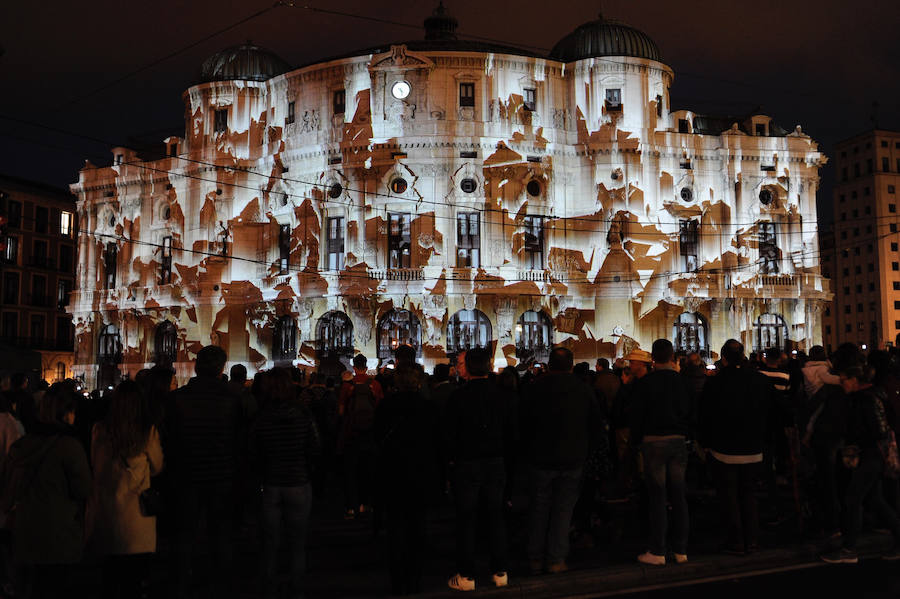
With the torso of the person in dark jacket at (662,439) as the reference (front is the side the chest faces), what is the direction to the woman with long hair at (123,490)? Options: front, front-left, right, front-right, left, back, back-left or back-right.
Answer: back-left

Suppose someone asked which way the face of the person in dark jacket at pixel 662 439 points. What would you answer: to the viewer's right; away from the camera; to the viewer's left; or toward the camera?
away from the camera

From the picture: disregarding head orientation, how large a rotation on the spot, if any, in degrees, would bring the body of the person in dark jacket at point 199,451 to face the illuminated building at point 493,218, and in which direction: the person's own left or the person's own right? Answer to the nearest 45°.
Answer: approximately 45° to the person's own right

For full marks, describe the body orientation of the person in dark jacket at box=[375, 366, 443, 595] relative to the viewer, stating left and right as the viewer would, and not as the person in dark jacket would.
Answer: facing away from the viewer

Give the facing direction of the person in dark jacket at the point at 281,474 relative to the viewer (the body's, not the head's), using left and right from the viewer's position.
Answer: facing away from the viewer

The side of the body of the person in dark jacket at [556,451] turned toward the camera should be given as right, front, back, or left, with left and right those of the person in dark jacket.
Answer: back

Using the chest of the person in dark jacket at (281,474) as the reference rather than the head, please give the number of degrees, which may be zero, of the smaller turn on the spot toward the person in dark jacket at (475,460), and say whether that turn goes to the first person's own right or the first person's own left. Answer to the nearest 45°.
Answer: approximately 90° to the first person's own right

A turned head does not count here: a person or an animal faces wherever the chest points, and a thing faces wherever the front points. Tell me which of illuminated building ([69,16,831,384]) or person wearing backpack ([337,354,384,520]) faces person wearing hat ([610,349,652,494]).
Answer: the illuminated building

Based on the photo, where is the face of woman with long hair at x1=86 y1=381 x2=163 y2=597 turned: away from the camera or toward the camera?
away from the camera

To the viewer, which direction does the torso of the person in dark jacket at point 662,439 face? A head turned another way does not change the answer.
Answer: away from the camera
